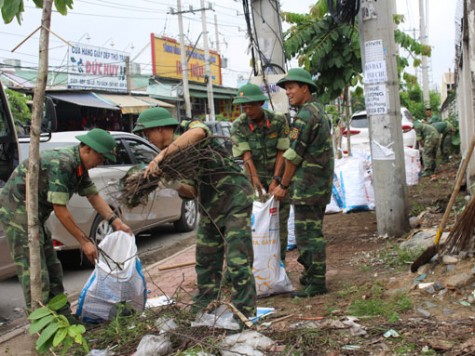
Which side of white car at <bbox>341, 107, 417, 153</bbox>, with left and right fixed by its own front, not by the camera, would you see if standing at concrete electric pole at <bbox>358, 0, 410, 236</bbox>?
back

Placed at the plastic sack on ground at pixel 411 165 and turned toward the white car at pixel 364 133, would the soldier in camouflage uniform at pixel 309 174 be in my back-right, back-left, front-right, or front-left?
back-left

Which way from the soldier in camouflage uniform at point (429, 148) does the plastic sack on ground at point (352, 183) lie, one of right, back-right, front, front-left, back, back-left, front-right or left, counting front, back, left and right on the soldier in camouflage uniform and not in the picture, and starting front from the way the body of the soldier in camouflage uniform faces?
left

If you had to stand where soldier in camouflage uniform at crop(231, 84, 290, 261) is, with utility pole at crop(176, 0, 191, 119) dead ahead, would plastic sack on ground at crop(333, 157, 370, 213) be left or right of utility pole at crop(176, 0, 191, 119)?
right

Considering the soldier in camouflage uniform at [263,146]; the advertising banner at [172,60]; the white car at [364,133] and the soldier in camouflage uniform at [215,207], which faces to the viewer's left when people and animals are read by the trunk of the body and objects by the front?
the soldier in camouflage uniform at [215,207]

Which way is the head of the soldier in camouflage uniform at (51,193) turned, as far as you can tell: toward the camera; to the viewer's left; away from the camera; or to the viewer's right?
to the viewer's right

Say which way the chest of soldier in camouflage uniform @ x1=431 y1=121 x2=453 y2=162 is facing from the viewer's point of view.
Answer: to the viewer's left

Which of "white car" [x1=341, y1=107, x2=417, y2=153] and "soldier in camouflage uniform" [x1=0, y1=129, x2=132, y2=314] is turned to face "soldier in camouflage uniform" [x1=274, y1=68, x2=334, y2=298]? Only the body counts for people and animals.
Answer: "soldier in camouflage uniform" [x1=0, y1=129, x2=132, y2=314]

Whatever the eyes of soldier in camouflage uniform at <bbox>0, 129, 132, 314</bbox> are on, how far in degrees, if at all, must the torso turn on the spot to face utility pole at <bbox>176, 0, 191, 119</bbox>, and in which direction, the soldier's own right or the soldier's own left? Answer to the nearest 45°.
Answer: approximately 90° to the soldier's own left

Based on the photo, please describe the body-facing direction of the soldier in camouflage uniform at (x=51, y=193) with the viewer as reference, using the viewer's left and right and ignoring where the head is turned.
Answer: facing to the right of the viewer
